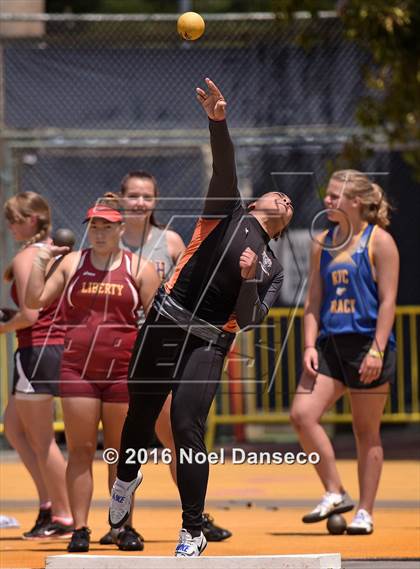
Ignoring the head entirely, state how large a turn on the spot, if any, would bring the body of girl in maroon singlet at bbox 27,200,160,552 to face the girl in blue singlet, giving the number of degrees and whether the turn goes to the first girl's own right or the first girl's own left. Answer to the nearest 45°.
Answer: approximately 90° to the first girl's own left

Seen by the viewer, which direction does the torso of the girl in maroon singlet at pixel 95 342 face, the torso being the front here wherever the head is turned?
toward the camera

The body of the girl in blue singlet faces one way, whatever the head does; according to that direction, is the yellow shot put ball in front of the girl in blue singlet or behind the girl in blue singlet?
in front

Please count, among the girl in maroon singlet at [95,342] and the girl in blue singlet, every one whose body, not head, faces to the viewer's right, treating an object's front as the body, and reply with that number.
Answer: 0

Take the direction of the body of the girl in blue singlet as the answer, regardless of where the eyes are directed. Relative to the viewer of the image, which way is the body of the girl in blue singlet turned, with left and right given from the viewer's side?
facing the viewer and to the left of the viewer

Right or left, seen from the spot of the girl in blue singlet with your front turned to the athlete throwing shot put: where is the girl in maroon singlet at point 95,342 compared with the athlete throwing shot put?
right

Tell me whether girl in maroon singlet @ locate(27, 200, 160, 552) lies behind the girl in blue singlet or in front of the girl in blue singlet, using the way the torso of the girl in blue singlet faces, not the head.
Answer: in front
